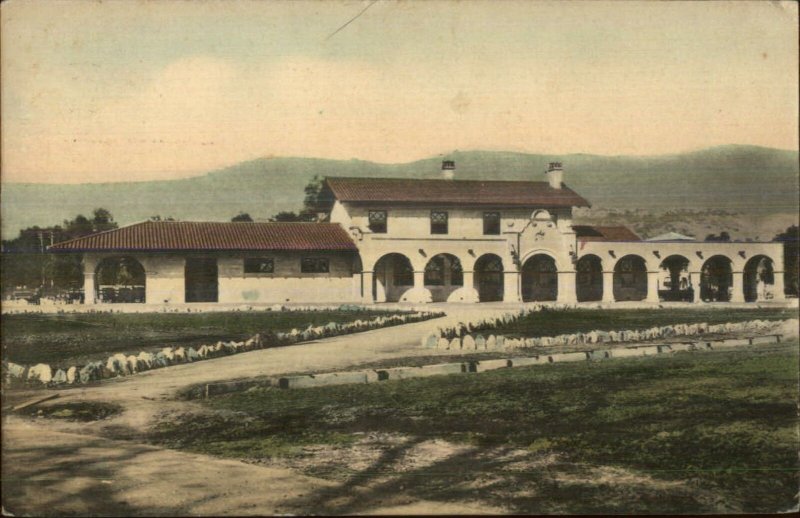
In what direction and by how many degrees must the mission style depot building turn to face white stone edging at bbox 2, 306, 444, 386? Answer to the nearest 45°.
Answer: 0° — it already faces it

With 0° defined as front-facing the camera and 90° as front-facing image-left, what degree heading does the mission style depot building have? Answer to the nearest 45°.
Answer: approximately 0°

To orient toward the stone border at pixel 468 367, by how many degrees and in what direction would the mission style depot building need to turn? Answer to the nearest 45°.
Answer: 0° — it already faces it
